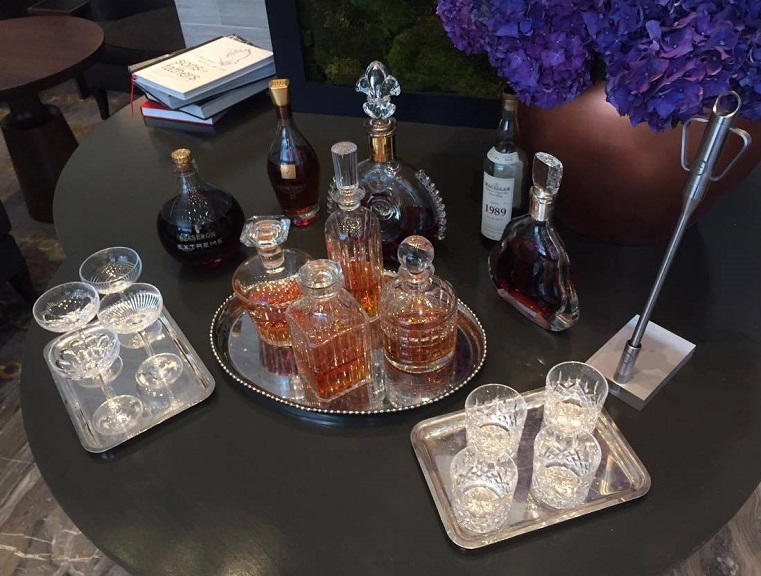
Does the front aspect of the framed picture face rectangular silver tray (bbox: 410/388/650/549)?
yes

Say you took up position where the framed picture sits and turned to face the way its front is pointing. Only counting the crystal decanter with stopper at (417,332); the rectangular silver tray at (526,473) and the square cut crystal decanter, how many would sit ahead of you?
3

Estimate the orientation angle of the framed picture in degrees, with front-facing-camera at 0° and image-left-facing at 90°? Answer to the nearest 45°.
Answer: approximately 0°

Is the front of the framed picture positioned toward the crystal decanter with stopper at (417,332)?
yes

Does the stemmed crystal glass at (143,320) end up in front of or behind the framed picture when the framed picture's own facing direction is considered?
in front

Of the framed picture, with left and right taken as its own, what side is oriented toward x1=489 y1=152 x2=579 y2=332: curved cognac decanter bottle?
front

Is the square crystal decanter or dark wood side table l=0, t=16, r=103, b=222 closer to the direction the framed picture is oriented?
the square crystal decanter

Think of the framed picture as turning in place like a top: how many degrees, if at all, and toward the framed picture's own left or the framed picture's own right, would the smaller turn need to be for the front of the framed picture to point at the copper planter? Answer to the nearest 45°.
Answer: approximately 45° to the framed picture's own left

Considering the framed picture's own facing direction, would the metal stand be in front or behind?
in front

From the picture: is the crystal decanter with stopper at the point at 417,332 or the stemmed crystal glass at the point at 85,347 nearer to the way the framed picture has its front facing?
the crystal decanter with stopper

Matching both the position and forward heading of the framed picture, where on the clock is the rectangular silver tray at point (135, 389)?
The rectangular silver tray is roughly at 1 o'clock from the framed picture.
